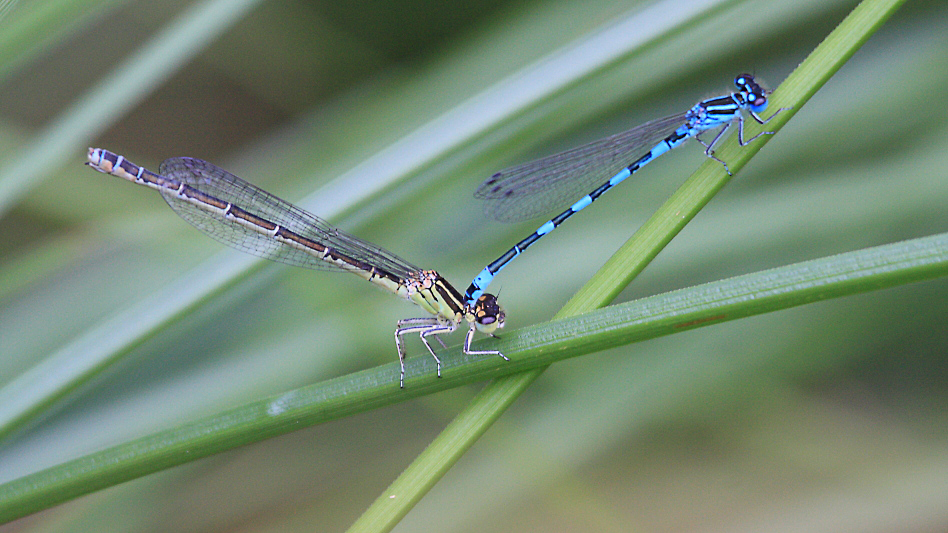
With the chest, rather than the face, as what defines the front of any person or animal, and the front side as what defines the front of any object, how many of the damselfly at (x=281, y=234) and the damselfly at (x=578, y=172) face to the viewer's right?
2

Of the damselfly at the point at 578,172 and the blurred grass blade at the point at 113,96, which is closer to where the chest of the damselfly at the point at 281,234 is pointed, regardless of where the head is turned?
the damselfly

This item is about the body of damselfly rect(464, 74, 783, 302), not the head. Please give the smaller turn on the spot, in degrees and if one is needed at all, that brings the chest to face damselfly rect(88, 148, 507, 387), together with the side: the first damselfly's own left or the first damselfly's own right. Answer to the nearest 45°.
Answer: approximately 180°

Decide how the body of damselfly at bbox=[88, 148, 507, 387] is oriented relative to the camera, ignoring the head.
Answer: to the viewer's right

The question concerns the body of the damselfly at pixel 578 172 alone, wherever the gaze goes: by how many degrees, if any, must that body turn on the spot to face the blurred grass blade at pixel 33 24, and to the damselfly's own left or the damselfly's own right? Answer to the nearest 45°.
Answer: approximately 135° to the damselfly's own left

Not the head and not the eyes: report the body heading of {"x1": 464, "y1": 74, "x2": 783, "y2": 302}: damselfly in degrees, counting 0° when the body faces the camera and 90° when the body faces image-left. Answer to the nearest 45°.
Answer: approximately 270°
